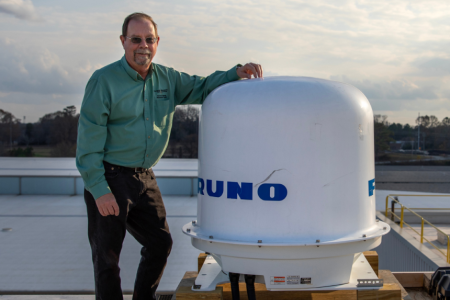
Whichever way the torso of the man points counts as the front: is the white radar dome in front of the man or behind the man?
in front

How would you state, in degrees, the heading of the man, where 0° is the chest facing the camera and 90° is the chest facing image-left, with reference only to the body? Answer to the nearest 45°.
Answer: approximately 315°
